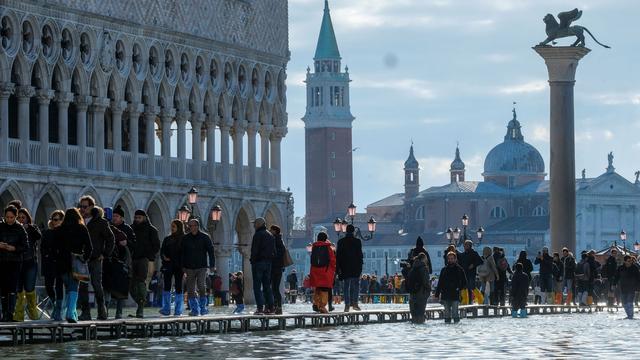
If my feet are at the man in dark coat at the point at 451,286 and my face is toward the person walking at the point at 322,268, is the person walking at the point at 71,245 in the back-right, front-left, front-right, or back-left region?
front-left

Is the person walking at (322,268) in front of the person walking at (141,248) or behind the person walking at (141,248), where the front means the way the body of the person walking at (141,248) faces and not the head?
behind

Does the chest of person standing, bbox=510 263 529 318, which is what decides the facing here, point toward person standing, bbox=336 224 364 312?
no

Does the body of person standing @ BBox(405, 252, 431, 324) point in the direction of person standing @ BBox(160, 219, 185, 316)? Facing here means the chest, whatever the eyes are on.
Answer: no

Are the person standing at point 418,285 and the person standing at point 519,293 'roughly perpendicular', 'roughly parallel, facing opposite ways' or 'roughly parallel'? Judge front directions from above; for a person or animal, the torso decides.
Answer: roughly parallel

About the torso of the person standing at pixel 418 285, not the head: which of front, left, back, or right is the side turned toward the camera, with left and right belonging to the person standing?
back

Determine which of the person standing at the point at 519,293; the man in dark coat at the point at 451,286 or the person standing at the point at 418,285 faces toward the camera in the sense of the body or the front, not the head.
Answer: the man in dark coat

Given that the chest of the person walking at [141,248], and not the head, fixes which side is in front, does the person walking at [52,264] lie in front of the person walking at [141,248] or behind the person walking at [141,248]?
in front

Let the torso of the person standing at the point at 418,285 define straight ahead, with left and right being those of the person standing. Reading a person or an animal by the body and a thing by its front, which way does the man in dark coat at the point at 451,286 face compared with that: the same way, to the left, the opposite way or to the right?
the opposite way

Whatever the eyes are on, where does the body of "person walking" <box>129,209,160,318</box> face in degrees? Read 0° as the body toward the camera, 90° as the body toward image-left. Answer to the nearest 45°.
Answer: approximately 45°

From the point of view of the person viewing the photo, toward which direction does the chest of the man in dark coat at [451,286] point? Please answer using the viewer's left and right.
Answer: facing the viewer

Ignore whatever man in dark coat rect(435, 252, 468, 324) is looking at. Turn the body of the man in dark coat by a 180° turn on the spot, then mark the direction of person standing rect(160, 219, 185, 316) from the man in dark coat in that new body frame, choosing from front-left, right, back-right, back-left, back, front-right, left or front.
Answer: back-left
